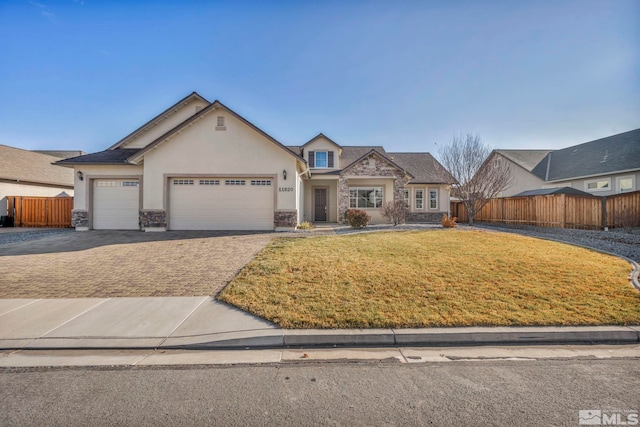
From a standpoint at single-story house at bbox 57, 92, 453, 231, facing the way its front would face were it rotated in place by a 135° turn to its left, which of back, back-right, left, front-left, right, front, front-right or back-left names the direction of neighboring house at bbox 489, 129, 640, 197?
front-right

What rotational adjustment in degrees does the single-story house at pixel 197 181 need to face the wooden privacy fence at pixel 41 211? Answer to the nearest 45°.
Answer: approximately 135° to its right

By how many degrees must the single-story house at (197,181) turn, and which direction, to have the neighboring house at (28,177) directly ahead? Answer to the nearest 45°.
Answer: approximately 135° to its right

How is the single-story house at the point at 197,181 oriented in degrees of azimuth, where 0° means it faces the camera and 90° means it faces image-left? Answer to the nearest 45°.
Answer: approximately 0°

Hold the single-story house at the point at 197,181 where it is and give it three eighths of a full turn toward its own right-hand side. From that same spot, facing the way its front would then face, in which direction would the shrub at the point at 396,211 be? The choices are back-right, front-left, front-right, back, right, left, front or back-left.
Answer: back-right

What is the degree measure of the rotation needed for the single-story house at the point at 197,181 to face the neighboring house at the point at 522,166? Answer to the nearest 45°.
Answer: approximately 90° to its left

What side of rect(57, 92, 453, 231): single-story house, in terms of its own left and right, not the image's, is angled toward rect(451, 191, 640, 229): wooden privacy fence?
left
